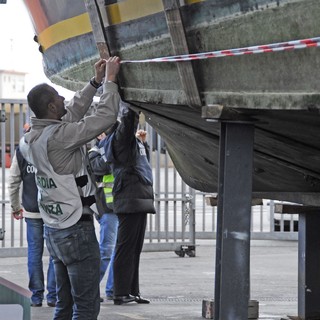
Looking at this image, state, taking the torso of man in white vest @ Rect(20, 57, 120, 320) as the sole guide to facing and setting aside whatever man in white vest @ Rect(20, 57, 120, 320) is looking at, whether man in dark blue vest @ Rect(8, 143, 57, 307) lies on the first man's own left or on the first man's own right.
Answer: on the first man's own left

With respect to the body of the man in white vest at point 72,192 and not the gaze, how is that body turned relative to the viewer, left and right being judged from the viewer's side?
facing away from the viewer and to the right of the viewer

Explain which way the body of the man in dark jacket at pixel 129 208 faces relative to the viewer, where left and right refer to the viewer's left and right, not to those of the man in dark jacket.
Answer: facing to the right of the viewer

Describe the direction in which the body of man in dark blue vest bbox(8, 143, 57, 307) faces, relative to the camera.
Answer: away from the camera

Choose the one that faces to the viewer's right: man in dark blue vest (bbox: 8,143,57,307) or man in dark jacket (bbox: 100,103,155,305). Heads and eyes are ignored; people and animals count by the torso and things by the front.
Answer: the man in dark jacket

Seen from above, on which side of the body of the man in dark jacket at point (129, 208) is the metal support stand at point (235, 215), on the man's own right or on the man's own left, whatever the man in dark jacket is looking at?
on the man's own right

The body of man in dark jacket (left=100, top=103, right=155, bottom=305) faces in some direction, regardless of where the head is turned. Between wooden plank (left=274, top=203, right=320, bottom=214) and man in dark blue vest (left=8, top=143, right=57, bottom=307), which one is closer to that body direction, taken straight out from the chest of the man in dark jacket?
the wooden plank

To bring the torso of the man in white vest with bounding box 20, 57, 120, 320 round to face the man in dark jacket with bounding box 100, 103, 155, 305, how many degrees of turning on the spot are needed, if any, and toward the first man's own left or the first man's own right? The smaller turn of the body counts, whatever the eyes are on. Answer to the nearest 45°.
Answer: approximately 45° to the first man's own left

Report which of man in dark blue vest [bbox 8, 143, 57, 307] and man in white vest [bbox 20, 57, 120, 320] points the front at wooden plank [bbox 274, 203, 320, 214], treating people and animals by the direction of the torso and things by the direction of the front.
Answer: man in white vest [bbox 20, 57, 120, 320]

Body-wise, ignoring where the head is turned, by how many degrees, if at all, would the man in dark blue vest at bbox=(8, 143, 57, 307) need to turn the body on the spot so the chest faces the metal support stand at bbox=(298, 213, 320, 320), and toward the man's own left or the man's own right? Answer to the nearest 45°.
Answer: approximately 135° to the man's own right

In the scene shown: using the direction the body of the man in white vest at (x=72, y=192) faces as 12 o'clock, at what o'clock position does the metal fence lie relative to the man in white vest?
The metal fence is roughly at 11 o'clock from the man in white vest.
